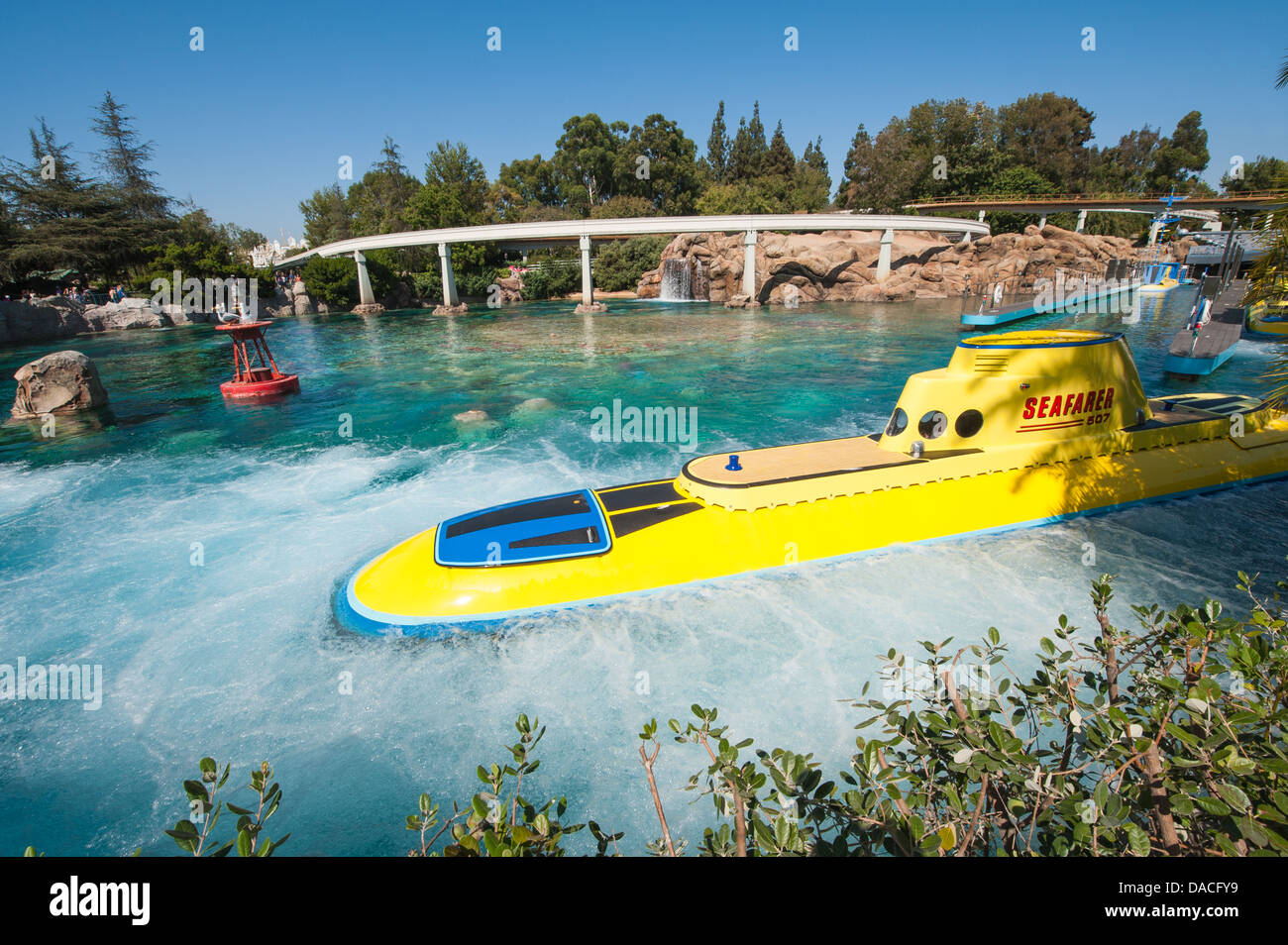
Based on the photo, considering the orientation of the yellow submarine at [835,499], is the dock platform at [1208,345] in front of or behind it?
behind

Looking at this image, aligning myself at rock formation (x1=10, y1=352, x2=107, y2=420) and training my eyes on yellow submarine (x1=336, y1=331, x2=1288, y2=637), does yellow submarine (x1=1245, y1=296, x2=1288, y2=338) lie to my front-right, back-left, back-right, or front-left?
front-left

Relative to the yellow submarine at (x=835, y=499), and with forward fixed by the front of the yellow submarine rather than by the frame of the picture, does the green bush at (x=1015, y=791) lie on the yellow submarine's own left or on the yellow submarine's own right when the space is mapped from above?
on the yellow submarine's own left

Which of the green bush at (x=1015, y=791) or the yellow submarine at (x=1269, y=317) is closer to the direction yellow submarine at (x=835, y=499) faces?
the green bush

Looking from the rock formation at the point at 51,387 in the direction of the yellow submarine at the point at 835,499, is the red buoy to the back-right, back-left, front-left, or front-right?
front-left

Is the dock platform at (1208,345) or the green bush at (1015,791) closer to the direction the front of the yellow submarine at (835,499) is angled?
the green bush

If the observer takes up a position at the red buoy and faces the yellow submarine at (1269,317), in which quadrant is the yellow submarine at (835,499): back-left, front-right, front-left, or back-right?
front-right

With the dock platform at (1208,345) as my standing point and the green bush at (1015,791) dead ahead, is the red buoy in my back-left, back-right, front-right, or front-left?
front-right

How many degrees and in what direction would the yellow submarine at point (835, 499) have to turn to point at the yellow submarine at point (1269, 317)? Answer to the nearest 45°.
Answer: approximately 180°

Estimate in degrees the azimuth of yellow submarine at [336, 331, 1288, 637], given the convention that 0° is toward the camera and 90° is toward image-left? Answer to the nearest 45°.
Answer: approximately 45°

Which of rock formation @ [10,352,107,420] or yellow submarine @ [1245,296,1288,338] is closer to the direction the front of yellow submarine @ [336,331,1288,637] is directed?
the rock formation

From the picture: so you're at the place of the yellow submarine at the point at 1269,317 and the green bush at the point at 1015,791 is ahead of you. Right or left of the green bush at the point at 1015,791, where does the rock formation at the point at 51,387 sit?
right
